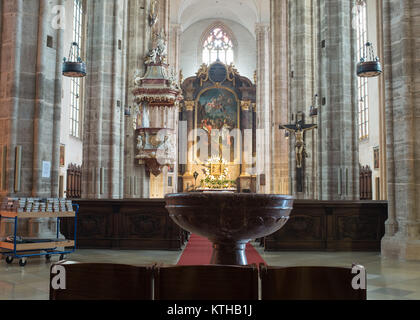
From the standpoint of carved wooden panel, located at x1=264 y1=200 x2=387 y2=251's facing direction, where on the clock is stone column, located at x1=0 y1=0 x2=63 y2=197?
The stone column is roughly at 2 o'clock from the carved wooden panel.

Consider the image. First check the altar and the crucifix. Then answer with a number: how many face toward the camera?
2

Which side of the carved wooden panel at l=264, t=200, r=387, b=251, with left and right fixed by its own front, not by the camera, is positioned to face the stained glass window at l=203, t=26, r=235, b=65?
back

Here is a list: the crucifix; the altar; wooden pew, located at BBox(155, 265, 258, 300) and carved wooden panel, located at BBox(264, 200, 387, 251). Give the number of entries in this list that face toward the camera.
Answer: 3

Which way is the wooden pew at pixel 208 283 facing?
away from the camera

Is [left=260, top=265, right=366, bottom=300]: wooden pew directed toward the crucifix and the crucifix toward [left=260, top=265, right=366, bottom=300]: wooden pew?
yes

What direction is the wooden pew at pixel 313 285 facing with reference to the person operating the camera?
facing away from the viewer

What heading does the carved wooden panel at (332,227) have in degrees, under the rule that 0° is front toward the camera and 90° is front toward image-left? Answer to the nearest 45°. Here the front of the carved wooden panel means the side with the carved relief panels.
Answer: approximately 0°

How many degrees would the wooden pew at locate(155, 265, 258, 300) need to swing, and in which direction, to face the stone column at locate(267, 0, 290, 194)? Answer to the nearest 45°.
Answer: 0° — it already faces it

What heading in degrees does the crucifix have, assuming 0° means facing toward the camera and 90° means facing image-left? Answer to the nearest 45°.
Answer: approximately 0°

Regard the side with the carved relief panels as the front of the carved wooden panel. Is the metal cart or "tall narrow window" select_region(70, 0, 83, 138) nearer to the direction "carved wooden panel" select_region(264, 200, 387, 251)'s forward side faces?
the metal cart
